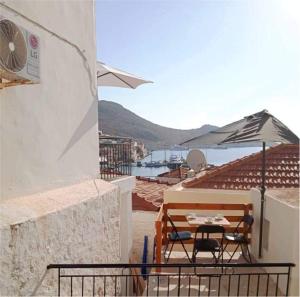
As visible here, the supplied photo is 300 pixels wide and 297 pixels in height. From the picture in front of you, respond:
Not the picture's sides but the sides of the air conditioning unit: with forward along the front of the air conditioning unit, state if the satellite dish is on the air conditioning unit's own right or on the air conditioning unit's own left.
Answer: on the air conditioning unit's own left

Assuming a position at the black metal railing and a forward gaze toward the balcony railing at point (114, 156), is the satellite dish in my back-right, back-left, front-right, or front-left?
front-right

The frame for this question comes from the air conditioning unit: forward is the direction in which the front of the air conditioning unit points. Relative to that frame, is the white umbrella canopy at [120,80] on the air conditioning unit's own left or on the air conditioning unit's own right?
on the air conditioning unit's own left

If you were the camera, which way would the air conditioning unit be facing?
facing the viewer and to the right of the viewer

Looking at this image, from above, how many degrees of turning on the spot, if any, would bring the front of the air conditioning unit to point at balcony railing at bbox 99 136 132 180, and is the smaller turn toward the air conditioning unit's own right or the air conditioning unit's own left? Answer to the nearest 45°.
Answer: approximately 90° to the air conditioning unit's own left

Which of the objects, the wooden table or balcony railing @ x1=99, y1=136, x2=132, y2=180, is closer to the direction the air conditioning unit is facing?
the wooden table

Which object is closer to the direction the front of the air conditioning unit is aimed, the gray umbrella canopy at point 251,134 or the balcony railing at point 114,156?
the gray umbrella canopy
